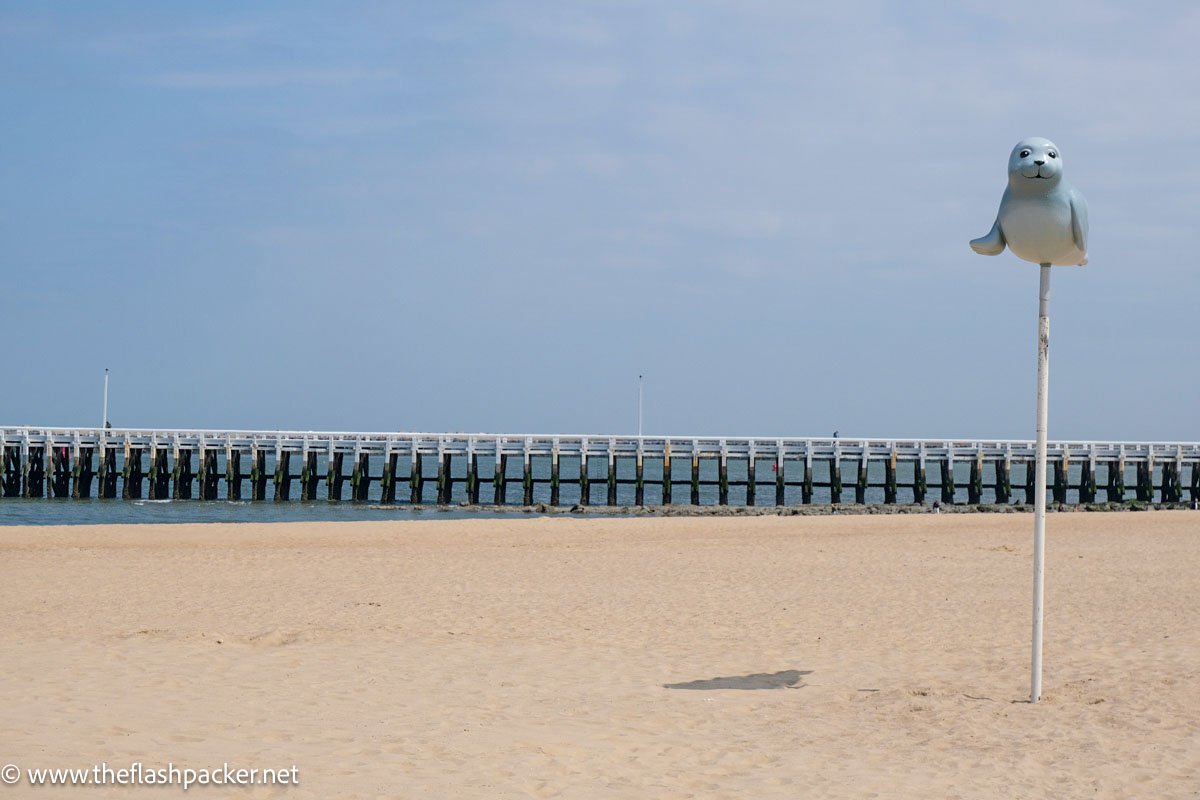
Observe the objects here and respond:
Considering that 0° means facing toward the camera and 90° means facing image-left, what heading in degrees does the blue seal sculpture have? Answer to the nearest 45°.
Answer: approximately 0°

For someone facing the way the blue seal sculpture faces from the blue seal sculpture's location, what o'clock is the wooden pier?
The wooden pier is roughly at 5 o'clock from the blue seal sculpture.
